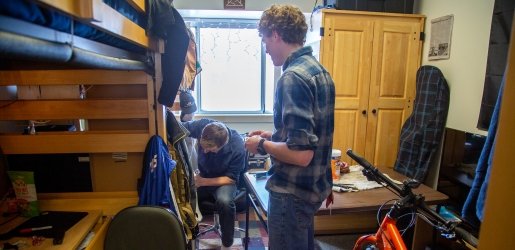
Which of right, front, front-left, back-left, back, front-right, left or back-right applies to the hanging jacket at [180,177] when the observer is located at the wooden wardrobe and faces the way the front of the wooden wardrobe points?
front-right

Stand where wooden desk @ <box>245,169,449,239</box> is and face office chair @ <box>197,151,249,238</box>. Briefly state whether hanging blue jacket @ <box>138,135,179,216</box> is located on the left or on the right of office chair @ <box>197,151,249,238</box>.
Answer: left

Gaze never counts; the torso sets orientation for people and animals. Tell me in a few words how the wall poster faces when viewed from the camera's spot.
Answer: facing the viewer and to the left of the viewer

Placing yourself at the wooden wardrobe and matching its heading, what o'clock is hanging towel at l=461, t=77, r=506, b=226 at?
The hanging towel is roughly at 11 o'clock from the wooden wardrobe.

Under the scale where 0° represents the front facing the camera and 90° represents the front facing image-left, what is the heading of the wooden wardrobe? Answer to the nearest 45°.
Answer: approximately 0°

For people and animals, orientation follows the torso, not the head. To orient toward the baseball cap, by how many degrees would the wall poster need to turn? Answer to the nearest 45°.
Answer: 0° — it already faces it

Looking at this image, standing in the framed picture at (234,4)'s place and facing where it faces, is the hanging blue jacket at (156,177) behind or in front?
in front

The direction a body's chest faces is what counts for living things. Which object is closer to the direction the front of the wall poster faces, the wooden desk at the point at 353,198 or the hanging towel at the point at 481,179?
the wooden desk

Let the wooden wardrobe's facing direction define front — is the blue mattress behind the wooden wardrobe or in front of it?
in front

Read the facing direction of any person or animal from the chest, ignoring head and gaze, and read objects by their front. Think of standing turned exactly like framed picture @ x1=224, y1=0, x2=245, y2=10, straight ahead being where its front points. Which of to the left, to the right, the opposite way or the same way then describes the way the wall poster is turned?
to the right

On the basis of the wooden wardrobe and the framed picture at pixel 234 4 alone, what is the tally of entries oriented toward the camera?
2

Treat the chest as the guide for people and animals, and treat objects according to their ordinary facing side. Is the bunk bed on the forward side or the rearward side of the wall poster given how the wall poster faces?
on the forward side

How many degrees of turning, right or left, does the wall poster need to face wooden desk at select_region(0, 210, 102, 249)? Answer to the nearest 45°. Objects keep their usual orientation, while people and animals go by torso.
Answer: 0° — it already faces it

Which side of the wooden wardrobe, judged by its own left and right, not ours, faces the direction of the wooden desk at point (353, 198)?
front

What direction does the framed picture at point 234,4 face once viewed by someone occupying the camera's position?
facing the viewer

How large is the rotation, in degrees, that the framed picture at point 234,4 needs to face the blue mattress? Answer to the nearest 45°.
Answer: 0° — it already faces it
